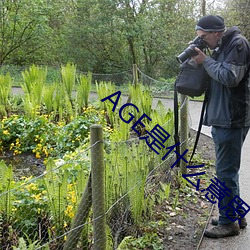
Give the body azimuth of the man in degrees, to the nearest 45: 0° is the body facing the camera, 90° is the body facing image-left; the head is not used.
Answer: approximately 90°

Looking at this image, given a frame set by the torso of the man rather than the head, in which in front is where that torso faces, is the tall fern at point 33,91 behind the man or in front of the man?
in front

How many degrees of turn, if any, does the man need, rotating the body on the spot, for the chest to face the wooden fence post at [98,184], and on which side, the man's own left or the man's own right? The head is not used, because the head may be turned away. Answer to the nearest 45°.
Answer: approximately 45° to the man's own left

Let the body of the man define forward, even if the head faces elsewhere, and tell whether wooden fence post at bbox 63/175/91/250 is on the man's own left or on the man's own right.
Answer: on the man's own left

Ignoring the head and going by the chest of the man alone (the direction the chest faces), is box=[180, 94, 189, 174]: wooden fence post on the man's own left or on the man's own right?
on the man's own right

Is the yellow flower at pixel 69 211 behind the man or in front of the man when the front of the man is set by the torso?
in front

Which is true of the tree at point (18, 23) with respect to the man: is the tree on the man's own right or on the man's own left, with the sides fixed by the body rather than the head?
on the man's own right
